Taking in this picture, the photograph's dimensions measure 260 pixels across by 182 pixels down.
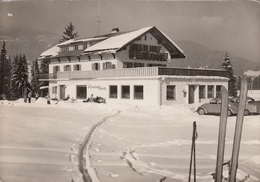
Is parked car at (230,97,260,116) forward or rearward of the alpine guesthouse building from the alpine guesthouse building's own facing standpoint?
forward

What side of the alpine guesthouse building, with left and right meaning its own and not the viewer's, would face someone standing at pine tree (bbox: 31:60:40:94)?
right

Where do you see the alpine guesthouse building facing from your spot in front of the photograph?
facing the viewer and to the right of the viewer

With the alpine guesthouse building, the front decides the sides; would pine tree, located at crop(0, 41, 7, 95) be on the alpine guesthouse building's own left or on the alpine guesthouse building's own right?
on the alpine guesthouse building's own right
